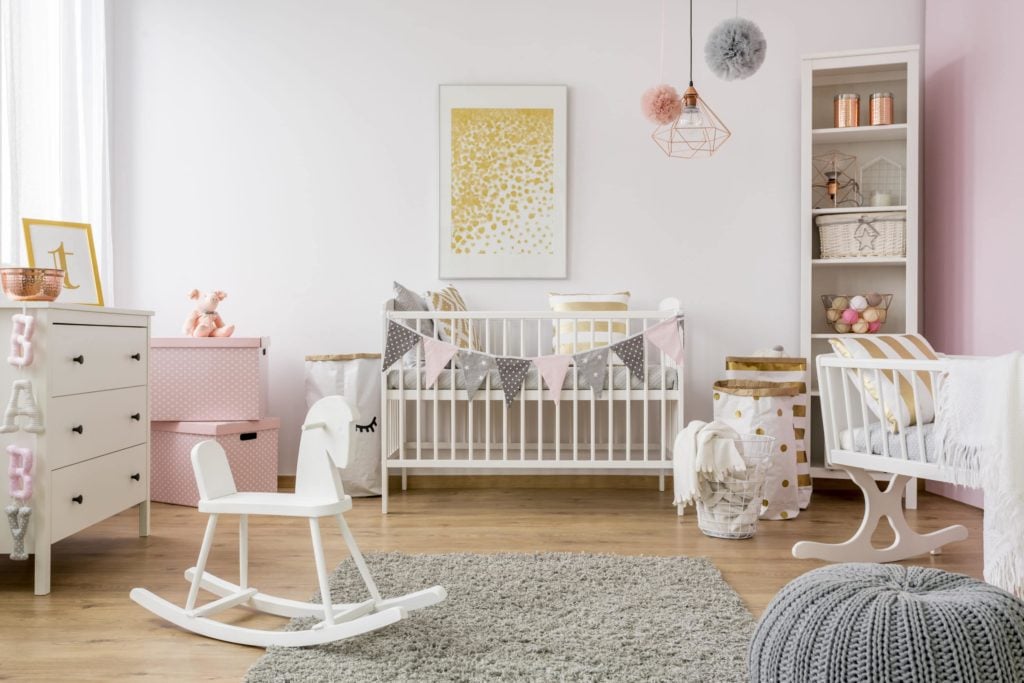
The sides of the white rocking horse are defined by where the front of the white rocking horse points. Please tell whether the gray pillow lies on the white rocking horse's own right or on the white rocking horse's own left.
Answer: on the white rocking horse's own left

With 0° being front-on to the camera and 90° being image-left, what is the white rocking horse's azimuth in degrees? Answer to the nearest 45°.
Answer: approximately 315°

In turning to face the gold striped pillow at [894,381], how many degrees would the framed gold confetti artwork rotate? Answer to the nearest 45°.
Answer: approximately 45° to its left

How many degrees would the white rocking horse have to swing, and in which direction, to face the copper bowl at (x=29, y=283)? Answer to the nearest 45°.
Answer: approximately 180°

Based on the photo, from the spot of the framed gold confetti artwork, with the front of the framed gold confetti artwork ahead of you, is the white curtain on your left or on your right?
on your right

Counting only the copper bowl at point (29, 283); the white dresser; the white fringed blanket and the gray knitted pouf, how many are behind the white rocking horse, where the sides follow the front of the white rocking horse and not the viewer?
2

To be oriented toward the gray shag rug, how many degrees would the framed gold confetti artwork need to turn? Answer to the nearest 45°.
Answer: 0° — it already faces it

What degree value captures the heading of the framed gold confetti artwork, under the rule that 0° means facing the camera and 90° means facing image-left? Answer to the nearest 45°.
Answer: approximately 0°

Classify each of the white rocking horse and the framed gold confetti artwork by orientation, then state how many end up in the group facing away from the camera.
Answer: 0

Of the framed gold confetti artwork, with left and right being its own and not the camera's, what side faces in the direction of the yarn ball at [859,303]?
left

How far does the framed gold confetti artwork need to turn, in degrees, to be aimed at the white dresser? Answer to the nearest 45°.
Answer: approximately 45° to its right

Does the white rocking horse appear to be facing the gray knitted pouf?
yes
